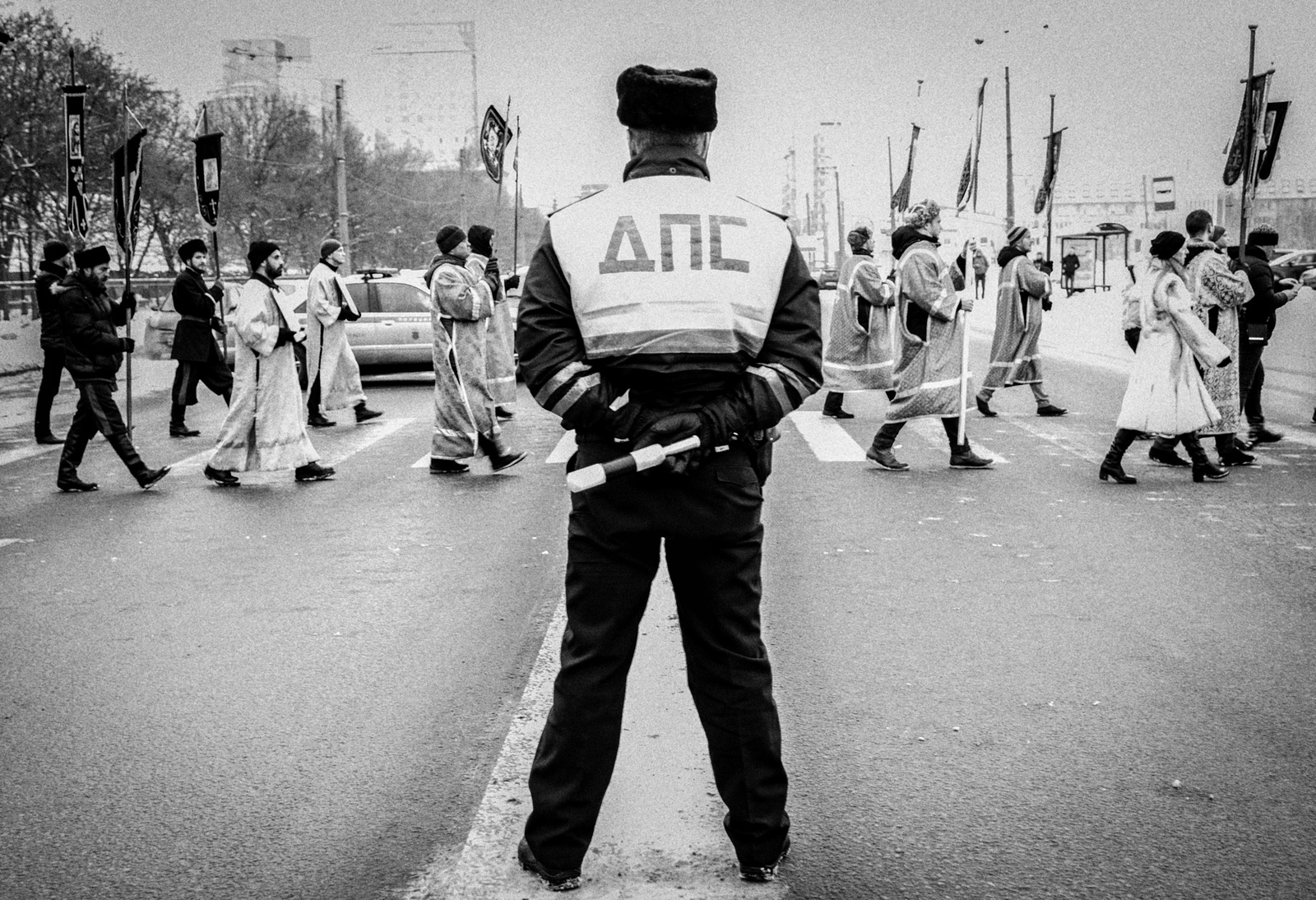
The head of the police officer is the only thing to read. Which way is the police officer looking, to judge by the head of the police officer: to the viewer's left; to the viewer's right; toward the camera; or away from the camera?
away from the camera

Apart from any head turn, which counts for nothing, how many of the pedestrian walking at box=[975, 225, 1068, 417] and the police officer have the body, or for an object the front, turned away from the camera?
1
